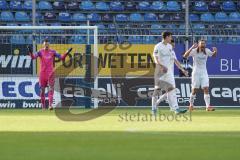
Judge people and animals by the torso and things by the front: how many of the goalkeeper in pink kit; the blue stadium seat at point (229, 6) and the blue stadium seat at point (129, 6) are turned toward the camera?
3

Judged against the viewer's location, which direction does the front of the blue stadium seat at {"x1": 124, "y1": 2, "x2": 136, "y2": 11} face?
facing the viewer

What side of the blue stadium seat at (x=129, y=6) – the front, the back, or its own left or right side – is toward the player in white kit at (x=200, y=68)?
front

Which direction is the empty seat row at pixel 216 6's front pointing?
toward the camera

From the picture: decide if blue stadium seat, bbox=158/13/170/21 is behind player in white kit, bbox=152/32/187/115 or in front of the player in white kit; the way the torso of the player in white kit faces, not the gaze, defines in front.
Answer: behind

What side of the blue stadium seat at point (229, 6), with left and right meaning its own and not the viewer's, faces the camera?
front

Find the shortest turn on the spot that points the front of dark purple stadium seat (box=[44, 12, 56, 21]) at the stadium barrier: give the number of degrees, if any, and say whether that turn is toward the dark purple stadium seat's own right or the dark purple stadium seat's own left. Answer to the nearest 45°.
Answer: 0° — it already faces it

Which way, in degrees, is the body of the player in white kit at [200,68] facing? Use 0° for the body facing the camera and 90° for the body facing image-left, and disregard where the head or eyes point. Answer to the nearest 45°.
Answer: approximately 0°

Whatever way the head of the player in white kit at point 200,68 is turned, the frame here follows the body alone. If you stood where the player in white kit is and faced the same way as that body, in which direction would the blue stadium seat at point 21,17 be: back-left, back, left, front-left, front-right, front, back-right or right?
back-right

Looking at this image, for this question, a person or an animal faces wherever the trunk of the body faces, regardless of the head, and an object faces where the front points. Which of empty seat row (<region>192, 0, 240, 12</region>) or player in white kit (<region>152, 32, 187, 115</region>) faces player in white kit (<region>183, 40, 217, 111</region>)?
the empty seat row

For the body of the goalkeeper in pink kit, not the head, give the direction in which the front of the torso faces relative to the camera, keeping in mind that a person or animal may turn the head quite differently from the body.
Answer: toward the camera
